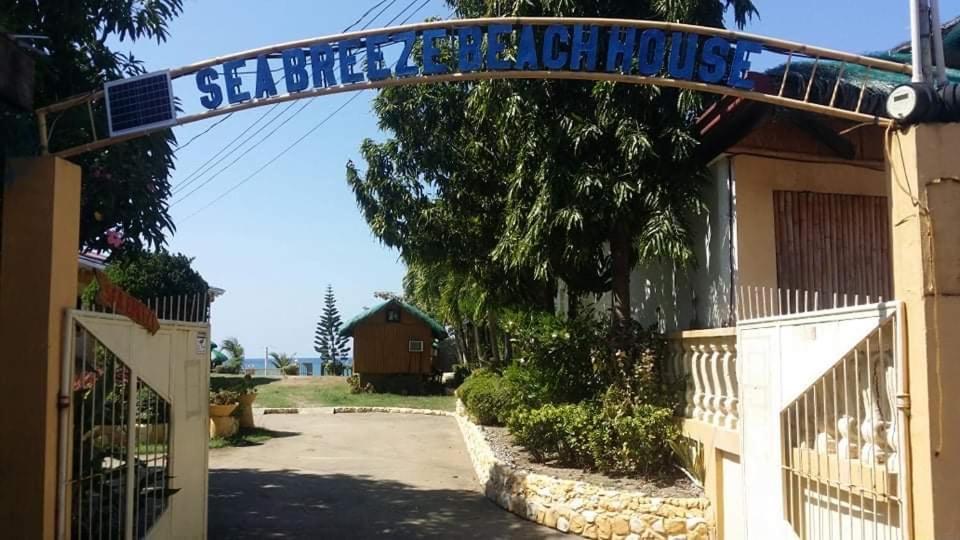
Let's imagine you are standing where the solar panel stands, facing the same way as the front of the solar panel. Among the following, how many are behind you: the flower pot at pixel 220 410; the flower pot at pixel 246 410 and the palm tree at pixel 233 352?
3

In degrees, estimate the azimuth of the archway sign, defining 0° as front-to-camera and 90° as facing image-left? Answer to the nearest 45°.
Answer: approximately 0°

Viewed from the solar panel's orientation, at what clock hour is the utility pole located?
The utility pole is roughly at 10 o'clock from the solar panel.

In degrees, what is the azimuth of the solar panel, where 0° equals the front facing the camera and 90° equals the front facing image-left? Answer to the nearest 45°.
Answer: approximately 0°

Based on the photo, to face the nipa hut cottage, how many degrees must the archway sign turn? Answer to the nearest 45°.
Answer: approximately 180°

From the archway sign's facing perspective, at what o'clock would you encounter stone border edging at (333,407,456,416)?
The stone border edging is roughly at 6 o'clock from the archway sign.

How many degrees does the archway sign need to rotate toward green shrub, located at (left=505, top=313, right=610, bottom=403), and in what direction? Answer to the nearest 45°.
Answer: approximately 180°

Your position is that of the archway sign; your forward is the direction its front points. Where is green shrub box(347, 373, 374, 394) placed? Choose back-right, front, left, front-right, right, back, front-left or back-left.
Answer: back

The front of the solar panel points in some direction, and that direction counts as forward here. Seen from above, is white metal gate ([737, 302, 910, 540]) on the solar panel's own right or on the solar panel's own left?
on the solar panel's own left

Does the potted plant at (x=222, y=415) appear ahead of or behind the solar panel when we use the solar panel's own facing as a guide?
behind

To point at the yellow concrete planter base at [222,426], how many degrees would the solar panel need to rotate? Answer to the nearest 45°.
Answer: approximately 180°
